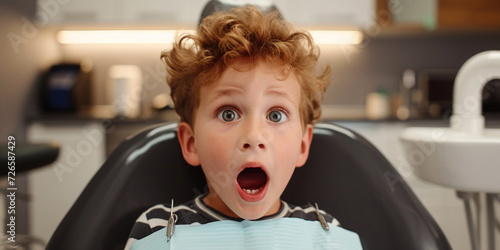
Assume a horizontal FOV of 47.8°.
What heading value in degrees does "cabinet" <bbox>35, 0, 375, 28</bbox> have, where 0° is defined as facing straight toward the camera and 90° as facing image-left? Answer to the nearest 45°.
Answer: approximately 0°

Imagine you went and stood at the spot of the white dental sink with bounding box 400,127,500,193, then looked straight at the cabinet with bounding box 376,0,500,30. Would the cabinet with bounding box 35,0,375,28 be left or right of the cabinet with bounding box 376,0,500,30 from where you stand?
left

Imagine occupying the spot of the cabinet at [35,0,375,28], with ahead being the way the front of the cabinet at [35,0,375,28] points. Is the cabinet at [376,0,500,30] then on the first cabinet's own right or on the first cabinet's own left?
on the first cabinet's own left

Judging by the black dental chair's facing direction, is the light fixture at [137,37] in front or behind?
behind
